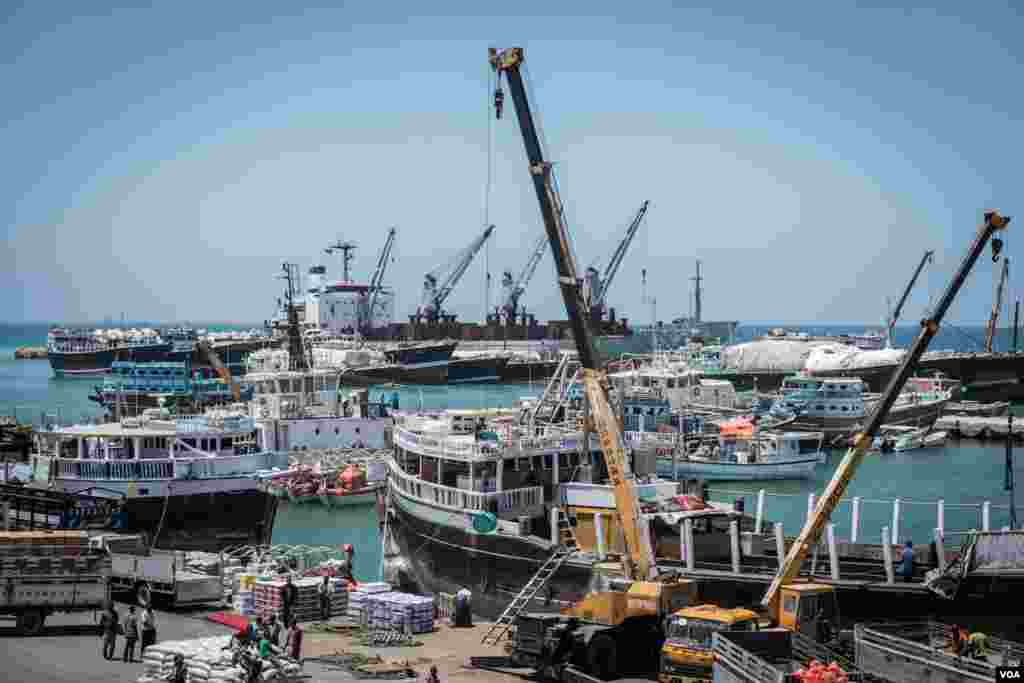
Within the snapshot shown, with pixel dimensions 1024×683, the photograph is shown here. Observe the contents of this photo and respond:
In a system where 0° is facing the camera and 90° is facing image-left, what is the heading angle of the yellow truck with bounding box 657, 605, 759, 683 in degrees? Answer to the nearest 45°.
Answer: approximately 45°

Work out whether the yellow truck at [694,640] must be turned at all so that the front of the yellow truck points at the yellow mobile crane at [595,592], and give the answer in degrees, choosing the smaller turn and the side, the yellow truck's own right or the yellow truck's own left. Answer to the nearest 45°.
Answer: approximately 90° to the yellow truck's own right

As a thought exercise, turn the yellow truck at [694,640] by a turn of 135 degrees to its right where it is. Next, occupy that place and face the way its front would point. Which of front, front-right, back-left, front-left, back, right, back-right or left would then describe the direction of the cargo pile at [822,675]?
back-right

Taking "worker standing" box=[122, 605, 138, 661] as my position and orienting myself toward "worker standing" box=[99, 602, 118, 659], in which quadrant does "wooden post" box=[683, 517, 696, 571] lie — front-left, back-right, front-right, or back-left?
back-right

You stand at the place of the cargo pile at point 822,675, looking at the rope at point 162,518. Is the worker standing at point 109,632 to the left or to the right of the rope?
left

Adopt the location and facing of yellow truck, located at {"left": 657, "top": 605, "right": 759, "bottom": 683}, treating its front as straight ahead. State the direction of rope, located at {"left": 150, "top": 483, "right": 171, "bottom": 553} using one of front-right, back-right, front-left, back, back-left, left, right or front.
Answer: right

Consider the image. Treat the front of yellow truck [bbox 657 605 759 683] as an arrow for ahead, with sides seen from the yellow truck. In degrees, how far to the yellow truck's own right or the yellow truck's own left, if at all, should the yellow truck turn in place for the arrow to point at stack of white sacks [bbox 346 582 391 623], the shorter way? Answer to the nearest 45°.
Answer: approximately 90° to the yellow truck's own right
